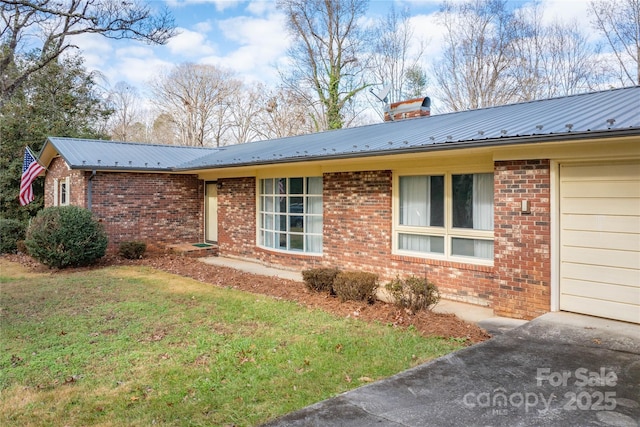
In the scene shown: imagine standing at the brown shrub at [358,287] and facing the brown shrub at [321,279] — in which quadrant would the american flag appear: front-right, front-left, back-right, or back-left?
front-left

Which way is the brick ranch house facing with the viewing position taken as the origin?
facing the viewer and to the left of the viewer

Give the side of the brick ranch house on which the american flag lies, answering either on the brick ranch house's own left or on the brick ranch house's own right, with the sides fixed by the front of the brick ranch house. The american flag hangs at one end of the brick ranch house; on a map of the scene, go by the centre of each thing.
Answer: on the brick ranch house's own right

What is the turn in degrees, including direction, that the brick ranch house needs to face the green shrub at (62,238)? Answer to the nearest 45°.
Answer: approximately 45° to its right

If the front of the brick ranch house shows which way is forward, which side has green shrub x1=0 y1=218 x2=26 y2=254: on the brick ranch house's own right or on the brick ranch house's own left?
on the brick ranch house's own right
